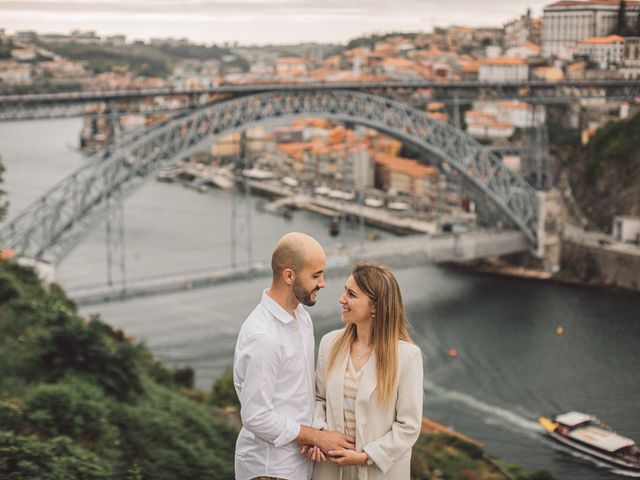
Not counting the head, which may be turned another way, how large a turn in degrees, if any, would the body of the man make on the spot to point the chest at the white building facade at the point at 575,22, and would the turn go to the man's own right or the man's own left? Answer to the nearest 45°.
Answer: approximately 90° to the man's own left

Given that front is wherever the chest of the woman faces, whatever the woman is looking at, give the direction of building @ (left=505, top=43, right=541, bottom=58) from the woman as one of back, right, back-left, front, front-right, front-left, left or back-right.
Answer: back-right

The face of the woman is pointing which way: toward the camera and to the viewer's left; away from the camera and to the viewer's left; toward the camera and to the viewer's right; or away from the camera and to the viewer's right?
toward the camera and to the viewer's left

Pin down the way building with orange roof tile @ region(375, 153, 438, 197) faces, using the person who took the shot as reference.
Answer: facing the viewer and to the left of the viewer

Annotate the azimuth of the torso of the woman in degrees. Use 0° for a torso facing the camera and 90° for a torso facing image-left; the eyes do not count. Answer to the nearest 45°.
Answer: approximately 45°

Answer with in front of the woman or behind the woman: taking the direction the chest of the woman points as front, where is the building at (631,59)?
behind

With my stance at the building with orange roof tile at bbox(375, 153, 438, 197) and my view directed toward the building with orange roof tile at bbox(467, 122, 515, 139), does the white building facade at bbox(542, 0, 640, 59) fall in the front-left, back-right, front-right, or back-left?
front-right

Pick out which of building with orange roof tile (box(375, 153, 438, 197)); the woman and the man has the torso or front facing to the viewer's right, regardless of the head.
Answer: the man

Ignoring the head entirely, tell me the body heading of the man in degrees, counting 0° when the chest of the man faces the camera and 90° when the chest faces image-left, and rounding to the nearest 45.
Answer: approximately 270°

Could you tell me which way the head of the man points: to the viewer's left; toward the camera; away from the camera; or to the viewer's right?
to the viewer's right

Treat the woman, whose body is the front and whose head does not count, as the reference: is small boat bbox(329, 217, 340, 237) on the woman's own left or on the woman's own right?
on the woman's own right

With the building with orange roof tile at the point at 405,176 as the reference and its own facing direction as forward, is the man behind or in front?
in front

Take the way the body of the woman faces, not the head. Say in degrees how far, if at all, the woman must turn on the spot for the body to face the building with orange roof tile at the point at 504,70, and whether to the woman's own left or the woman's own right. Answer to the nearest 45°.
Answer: approximately 135° to the woman's own right

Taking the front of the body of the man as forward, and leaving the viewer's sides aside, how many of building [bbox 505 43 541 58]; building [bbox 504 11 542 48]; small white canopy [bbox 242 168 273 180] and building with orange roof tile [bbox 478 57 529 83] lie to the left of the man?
4
